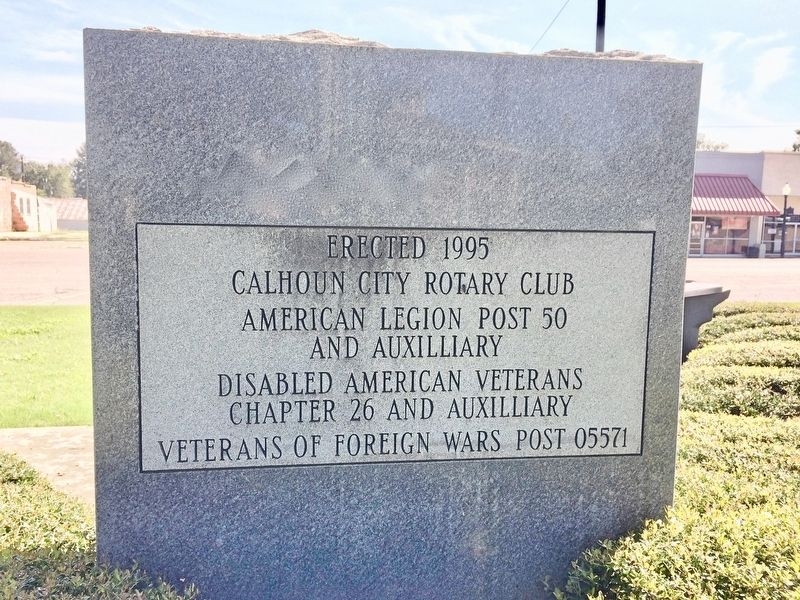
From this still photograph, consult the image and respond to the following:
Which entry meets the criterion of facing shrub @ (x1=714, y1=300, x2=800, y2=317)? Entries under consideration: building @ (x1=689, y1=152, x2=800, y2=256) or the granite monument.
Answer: the building

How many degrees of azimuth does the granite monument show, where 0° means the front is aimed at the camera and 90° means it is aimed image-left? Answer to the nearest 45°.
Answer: approximately 0°

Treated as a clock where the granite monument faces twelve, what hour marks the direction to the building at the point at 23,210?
The building is roughly at 5 o'clock from the granite monument.

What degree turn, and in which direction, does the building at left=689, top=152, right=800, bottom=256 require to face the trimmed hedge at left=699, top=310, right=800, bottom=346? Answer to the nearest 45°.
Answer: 0° — it already faces it

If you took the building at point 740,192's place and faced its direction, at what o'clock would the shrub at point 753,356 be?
The shrub is roughly at 12 o'clock from the building.

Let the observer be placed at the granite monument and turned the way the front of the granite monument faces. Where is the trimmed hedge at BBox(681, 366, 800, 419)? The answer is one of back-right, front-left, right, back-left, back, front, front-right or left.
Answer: back-left

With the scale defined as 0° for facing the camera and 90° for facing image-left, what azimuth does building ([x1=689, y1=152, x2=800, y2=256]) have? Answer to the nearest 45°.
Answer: approximately 0°

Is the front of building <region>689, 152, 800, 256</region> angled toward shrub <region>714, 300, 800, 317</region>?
yes

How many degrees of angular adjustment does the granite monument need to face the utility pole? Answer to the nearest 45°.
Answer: approximately 135° to its left

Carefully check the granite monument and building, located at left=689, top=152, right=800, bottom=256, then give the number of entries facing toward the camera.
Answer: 2

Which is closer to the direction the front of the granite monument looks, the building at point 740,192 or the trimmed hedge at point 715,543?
the trimmed hedge

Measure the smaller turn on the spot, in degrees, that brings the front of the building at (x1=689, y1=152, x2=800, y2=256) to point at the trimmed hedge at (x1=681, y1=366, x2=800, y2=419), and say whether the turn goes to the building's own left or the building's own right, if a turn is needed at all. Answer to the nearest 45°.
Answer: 0° — it already faces it
